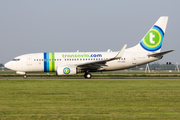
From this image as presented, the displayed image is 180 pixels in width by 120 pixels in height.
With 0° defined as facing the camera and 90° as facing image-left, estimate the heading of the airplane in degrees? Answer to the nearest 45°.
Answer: approximately 90°
